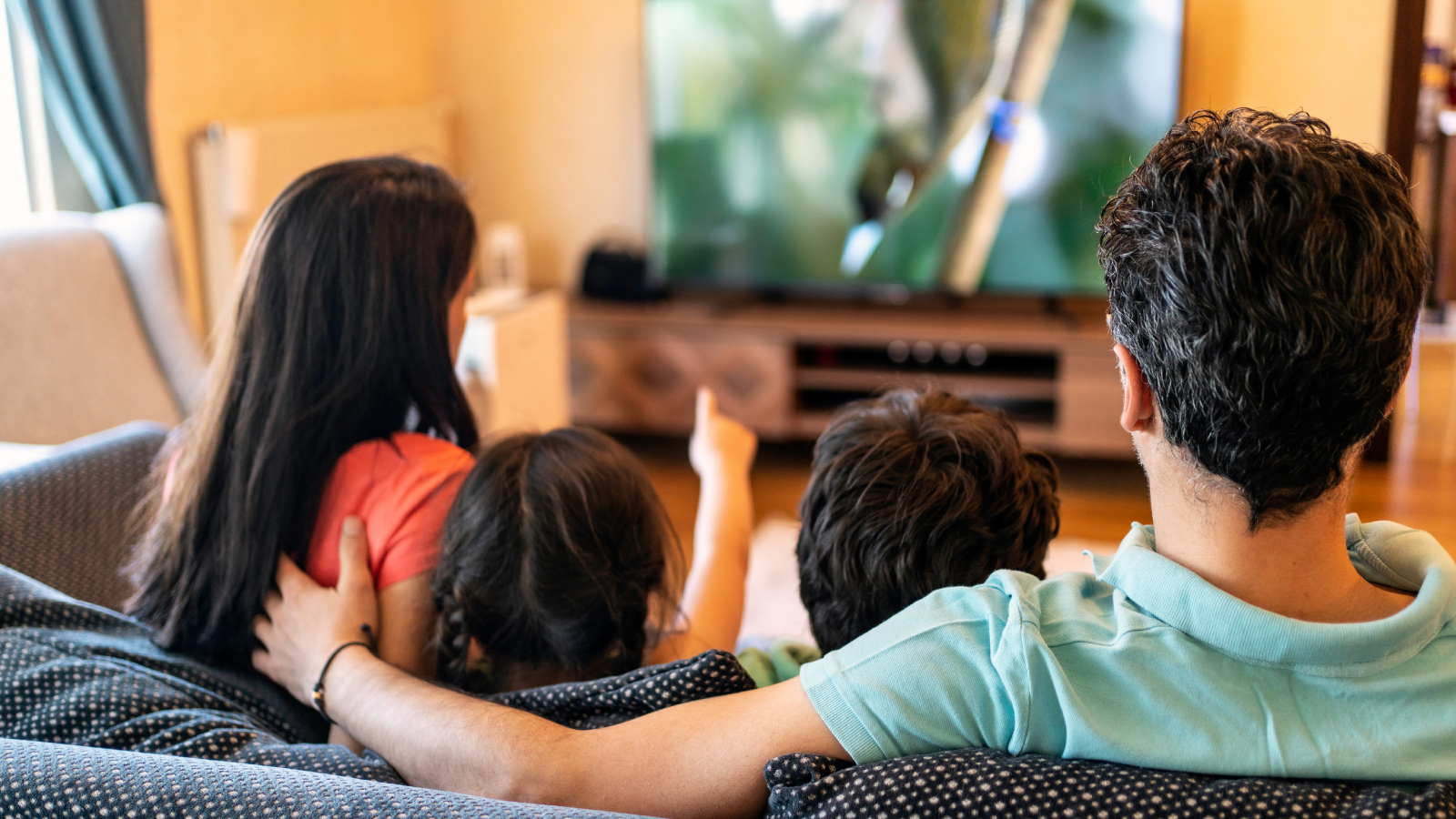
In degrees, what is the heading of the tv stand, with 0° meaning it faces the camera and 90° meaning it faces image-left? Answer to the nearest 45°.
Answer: approximately 0°

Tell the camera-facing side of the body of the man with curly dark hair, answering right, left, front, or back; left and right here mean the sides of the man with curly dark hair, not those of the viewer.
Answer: back

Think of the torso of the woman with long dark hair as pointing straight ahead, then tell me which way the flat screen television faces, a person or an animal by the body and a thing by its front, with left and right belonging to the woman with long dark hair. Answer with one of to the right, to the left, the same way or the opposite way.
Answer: the opposite way

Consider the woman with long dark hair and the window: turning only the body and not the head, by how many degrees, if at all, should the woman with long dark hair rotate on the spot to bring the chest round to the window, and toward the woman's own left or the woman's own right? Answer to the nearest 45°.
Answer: approximately 45° to the woman's own left

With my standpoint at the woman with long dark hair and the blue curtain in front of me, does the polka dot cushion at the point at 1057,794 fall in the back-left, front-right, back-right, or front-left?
back-right

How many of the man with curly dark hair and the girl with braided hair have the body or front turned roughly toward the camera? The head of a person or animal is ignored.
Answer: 0

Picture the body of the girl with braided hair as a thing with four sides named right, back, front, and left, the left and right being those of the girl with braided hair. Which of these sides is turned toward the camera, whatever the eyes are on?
back

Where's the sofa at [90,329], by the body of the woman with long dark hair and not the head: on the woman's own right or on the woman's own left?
on the woman's own left

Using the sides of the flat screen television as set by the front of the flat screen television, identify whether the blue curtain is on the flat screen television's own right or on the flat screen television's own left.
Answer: on the flat screen television's own right

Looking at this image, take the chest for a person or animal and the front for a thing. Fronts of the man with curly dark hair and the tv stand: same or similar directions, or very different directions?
very different directions

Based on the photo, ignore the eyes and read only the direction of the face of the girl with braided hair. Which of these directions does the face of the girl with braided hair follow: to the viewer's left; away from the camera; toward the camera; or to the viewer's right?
away from the camera

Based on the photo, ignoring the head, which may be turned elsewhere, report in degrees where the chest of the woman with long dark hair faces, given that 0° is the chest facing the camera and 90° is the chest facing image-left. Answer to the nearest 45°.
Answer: approximately 225°
